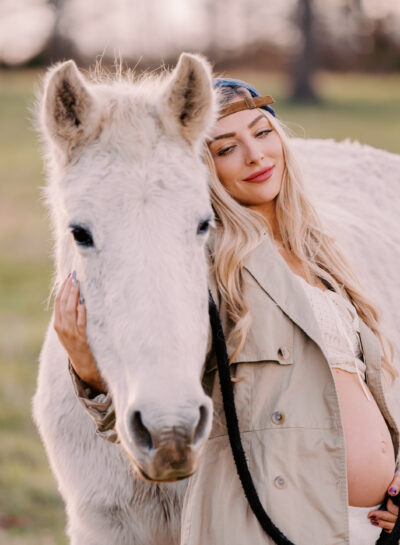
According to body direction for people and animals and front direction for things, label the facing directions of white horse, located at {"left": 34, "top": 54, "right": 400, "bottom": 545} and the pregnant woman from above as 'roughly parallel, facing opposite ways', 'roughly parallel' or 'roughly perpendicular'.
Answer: roughly perpendicular

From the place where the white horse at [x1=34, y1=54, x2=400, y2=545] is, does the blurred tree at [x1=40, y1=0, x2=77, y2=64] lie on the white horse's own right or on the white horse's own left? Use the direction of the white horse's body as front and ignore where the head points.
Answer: on the white horse's own right

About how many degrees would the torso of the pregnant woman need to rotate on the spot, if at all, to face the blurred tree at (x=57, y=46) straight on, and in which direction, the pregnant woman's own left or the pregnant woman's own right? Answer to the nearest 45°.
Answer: approximately 135° to the pregnant woman's own left

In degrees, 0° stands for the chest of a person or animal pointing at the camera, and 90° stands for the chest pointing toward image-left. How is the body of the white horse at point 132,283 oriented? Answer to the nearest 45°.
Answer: approximately 45°

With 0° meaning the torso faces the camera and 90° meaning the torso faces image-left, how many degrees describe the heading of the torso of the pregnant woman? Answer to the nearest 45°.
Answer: approximately 315°
